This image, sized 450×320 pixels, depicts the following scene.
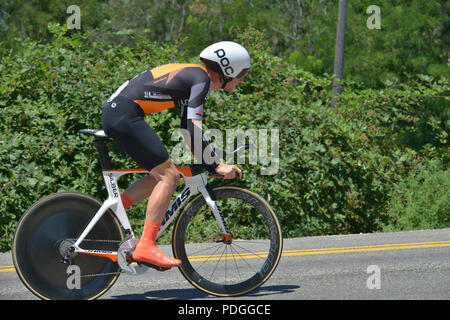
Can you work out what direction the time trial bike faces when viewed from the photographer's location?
facing to the right of the viewer

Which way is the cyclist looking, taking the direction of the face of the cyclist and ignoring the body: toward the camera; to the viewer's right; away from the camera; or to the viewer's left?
to the viewer's right

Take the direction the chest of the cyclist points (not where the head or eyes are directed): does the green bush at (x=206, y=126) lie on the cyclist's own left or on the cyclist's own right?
on the cyclist's own left

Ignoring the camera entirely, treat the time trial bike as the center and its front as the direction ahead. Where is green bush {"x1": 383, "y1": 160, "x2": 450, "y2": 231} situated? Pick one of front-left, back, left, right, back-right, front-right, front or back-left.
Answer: front-left

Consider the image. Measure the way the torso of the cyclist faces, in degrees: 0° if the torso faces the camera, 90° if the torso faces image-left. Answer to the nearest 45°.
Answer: approximately 270°

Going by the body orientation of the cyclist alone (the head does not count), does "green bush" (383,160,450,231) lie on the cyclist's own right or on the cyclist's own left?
on the cyclist's own left
